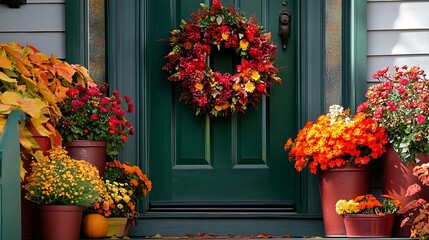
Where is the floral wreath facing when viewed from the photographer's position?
facing the viewer

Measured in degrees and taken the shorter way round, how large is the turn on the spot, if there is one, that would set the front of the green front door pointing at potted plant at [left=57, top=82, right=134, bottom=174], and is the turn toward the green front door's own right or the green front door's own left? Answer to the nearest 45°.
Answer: approximately 45° to the green front door's own right

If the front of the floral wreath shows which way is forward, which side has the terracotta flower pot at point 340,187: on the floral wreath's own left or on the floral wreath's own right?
on the floral wreath's own left

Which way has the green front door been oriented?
toward the camera
